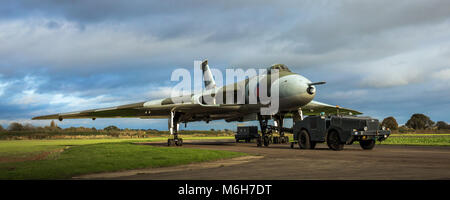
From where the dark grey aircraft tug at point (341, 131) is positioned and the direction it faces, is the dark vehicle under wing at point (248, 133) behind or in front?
behind

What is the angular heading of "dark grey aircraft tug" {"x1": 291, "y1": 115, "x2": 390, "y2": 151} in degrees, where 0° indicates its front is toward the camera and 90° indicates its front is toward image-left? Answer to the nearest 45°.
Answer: approximately 315°
